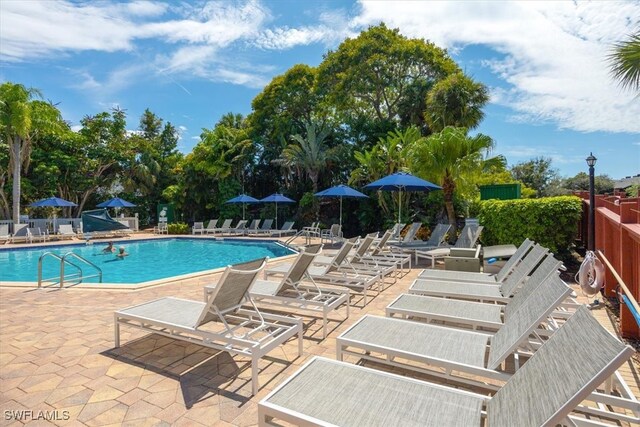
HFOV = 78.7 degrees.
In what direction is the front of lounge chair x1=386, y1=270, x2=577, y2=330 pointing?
to the viewer's left

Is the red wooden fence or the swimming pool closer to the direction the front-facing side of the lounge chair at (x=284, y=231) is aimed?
the swimming pool

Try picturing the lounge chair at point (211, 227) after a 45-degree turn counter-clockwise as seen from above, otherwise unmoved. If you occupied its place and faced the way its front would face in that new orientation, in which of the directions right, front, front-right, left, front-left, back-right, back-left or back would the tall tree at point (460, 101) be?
front-left

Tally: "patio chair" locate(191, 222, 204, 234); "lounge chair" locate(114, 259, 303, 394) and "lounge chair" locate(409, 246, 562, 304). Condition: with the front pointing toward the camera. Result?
1

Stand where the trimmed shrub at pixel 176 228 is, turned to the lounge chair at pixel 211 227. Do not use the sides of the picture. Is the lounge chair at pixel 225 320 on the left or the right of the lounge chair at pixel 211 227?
right

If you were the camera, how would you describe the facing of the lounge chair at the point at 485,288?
facing to the left of the viewer

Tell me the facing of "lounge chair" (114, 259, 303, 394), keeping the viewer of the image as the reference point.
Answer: facing away from the viewer and to the left of the viewer

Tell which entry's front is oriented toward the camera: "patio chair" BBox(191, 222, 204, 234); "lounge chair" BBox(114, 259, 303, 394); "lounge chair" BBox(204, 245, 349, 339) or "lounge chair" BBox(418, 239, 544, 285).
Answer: the patio chair

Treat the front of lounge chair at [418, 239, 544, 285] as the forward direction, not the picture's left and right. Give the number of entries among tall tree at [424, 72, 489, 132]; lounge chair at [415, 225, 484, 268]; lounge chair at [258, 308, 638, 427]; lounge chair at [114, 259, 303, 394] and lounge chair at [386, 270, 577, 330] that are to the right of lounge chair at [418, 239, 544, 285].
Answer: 2

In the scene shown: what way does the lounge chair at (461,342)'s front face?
to the viewer's left

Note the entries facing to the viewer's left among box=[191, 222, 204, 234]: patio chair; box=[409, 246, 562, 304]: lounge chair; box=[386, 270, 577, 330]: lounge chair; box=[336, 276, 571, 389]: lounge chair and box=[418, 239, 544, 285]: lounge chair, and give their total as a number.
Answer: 4

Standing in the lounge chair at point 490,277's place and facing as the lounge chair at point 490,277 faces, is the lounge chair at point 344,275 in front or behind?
in front

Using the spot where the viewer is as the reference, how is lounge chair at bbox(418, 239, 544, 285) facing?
facing to the left of the viewer
